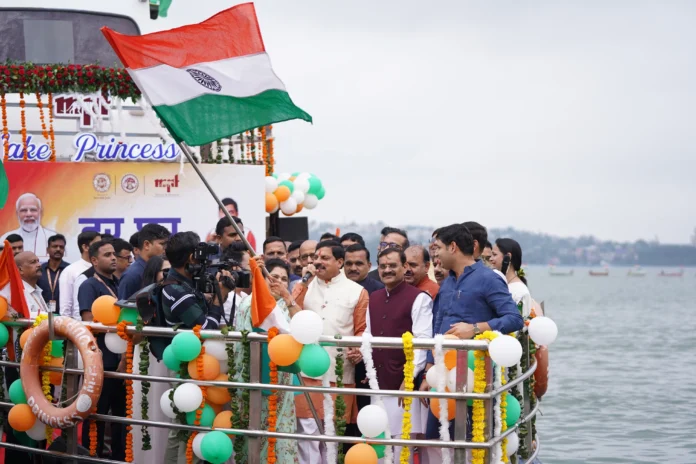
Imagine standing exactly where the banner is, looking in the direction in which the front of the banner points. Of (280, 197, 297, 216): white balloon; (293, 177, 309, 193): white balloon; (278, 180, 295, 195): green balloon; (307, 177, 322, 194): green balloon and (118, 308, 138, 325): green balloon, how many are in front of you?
1

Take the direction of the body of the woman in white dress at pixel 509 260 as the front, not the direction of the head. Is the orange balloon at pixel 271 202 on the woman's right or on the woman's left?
on the woman's right

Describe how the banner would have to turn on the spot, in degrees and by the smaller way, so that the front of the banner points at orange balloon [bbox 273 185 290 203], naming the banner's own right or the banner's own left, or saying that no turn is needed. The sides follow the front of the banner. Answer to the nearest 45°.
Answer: approximately 135° to the banner's own left

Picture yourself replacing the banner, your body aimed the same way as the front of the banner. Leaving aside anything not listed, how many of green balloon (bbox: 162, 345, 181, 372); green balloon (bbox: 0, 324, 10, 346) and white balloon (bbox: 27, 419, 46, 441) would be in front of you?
3

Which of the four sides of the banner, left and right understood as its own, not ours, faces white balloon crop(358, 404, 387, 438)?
front

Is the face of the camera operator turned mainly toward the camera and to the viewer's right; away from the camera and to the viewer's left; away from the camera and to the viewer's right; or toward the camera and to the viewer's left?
away from the camera and to the viewer's right

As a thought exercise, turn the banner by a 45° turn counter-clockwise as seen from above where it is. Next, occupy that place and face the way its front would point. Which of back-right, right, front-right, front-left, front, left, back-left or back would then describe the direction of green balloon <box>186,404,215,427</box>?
front-right

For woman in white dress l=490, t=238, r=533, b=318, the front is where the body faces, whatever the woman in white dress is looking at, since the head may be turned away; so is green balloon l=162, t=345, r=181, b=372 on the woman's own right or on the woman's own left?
on the woman's own left

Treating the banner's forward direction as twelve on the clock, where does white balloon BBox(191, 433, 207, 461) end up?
The white balloon is roughly at 12 o'clock from the banner.

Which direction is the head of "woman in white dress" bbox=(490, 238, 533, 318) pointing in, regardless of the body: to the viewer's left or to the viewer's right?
to the viewer's left

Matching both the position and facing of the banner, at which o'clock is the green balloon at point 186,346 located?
The green balloon is roughly at 12 o'clock from the banner.

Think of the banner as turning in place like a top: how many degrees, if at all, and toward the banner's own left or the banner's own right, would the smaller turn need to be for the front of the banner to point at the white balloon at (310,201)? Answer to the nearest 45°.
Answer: approximately 135° to the banner's own left

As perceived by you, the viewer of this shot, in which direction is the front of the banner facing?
facing the viewer
